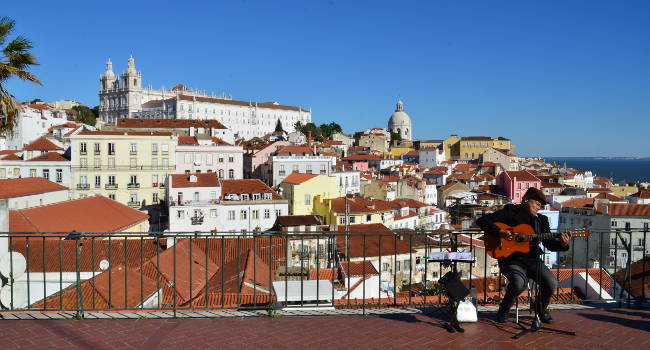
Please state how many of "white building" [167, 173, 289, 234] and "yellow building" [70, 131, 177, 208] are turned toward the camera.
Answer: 2

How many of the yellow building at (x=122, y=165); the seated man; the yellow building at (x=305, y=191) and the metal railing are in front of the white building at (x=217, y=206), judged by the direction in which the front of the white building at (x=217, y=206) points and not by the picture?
2

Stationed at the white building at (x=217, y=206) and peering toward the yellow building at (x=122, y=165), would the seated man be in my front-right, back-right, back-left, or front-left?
back-left

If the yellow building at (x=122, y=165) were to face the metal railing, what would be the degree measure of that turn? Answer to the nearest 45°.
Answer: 0° — it already faces it

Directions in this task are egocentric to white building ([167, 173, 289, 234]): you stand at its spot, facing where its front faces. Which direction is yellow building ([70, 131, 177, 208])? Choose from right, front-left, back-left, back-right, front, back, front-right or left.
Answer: back-right

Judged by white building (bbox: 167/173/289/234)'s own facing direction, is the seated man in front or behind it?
in front
